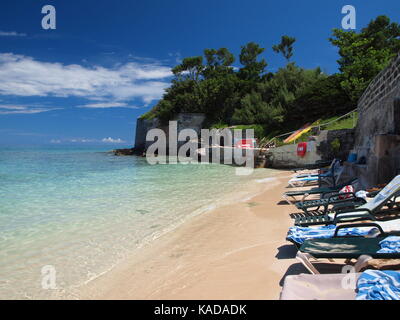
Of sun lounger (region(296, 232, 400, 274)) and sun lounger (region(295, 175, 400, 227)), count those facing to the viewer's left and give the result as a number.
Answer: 2

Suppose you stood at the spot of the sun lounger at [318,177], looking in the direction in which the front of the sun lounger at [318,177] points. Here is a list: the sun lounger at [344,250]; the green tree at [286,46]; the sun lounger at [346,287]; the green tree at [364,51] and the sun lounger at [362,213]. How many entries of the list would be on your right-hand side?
2

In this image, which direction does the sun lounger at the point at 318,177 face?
to the viewer's left

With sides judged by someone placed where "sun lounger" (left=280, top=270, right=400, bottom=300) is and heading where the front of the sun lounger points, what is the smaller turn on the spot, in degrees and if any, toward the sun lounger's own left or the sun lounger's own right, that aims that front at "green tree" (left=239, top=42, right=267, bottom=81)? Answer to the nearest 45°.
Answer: approximately 90° to the sun lounger's own right

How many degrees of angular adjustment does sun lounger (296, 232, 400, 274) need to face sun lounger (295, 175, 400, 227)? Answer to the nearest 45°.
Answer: approximately 90° to its right

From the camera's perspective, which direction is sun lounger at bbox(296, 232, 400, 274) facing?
to the viewer's left

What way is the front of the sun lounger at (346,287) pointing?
to the viewer's left
